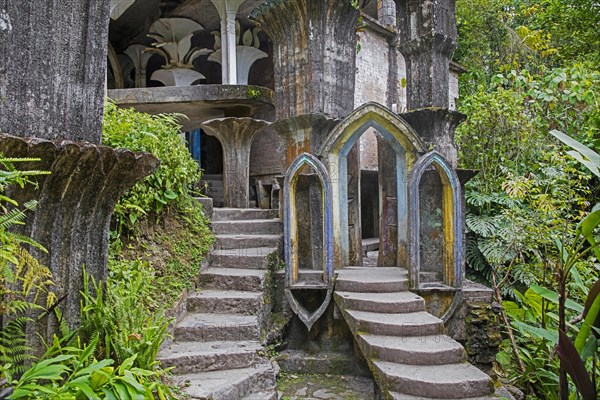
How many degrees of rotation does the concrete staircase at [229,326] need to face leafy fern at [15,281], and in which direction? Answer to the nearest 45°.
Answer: approximately 45° to its right

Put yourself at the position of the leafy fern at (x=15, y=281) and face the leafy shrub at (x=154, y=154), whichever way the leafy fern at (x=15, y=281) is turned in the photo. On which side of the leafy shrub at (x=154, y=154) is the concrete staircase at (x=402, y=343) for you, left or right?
right

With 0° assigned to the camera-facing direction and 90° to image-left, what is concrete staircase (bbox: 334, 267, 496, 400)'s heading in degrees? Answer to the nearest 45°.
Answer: approximately 0°

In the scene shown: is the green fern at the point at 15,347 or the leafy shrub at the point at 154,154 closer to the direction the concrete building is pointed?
the green fern

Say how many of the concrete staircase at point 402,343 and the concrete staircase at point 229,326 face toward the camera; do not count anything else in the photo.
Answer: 2

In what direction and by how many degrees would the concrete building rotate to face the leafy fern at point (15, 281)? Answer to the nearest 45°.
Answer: approximately 45° to its right

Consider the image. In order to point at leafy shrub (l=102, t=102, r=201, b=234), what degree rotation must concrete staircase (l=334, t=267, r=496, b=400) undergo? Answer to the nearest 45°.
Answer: approximately 90° to its right

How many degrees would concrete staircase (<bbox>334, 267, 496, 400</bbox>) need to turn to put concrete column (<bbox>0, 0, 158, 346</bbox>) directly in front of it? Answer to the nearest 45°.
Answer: approximately 45° to its right

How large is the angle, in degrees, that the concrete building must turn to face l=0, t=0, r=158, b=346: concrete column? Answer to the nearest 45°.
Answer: approximately 45° to its right

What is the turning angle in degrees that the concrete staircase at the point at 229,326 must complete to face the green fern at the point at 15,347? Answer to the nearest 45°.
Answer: approximately 45° to its right

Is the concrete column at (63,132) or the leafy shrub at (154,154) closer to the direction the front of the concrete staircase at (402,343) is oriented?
the concrete column

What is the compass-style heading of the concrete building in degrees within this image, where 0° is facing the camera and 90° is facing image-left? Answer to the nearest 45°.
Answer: approximately 0°
